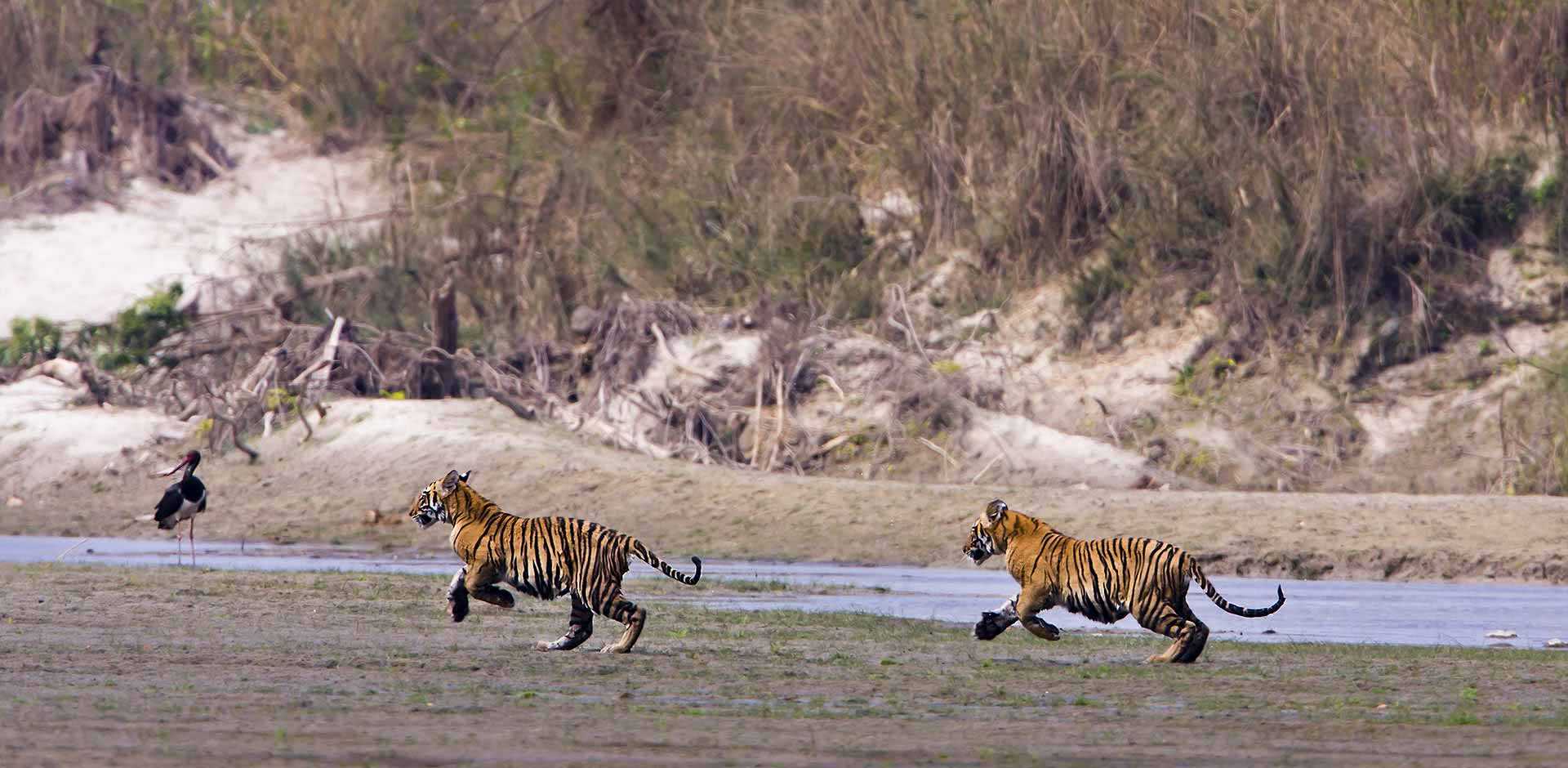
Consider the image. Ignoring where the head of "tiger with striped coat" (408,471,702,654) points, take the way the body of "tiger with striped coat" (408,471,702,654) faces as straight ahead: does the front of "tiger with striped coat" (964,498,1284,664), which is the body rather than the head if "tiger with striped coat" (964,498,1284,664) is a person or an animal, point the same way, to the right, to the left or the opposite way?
the same way

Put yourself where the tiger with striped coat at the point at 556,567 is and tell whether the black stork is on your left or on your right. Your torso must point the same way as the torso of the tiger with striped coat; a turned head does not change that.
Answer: on your right

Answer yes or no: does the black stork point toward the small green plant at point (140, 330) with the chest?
no

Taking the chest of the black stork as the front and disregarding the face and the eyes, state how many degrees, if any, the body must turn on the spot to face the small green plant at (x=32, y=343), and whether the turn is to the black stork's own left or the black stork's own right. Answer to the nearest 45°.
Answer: approximately 135° to the black stork's own left

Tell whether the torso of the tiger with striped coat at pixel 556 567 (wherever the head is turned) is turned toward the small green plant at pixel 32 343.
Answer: no

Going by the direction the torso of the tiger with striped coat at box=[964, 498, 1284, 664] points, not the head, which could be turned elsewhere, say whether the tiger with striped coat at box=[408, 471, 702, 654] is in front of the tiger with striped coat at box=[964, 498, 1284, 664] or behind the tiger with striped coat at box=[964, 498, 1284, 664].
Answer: in front

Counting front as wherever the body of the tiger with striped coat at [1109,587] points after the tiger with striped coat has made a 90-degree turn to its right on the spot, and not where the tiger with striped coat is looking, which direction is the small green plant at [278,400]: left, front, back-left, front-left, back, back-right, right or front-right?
front-left

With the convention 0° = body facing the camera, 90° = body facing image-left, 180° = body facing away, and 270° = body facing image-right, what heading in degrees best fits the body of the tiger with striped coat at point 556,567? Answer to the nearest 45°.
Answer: approximately 90°

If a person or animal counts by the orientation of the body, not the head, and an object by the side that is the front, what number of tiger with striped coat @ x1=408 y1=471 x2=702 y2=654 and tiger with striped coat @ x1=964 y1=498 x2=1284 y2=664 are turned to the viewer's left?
2

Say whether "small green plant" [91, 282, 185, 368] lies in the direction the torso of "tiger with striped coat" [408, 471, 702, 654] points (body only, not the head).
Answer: no

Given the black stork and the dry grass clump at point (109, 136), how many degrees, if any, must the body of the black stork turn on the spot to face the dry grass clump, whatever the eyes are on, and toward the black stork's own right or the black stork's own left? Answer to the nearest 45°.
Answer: approximately 135° to the black stork's own left

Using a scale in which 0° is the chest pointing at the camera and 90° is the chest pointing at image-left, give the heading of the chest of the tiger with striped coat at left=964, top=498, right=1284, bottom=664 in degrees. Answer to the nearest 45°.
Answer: approximately 90°
